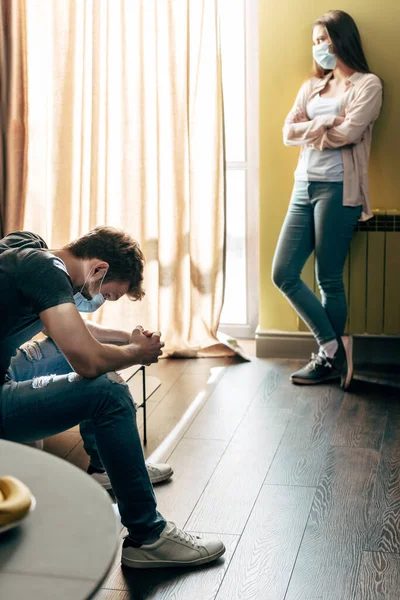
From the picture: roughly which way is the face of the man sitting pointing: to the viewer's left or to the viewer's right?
to the viewer's right

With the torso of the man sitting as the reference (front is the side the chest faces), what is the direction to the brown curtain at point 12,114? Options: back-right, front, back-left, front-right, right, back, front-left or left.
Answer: left

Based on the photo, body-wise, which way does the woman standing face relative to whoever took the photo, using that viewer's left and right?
facing the viewer and to the left of the viewer

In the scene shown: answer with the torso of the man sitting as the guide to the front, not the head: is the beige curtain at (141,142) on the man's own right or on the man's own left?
on the man's own left

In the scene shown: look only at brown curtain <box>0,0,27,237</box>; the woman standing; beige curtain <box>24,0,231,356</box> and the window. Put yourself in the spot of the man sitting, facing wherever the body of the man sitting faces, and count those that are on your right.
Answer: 0

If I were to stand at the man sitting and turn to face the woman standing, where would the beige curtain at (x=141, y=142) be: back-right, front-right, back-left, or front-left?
front-left

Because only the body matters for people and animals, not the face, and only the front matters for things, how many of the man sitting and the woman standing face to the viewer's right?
1

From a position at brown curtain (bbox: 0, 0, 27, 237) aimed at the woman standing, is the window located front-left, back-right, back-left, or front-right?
front-left

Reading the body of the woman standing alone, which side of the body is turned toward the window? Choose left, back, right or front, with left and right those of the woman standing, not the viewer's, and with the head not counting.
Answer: right

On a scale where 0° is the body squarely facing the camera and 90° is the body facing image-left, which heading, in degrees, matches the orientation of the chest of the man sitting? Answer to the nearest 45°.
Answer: approximately 270°

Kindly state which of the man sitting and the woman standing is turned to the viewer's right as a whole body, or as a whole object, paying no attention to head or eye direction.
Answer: the man sitting

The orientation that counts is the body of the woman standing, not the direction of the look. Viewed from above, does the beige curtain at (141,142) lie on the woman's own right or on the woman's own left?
on the woman's own right

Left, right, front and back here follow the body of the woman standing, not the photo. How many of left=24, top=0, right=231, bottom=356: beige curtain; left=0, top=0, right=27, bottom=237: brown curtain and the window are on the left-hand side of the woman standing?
0

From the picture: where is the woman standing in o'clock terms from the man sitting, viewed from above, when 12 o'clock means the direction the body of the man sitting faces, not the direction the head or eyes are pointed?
The woman standing is roughly at 10 o'clock from the man sitting.
